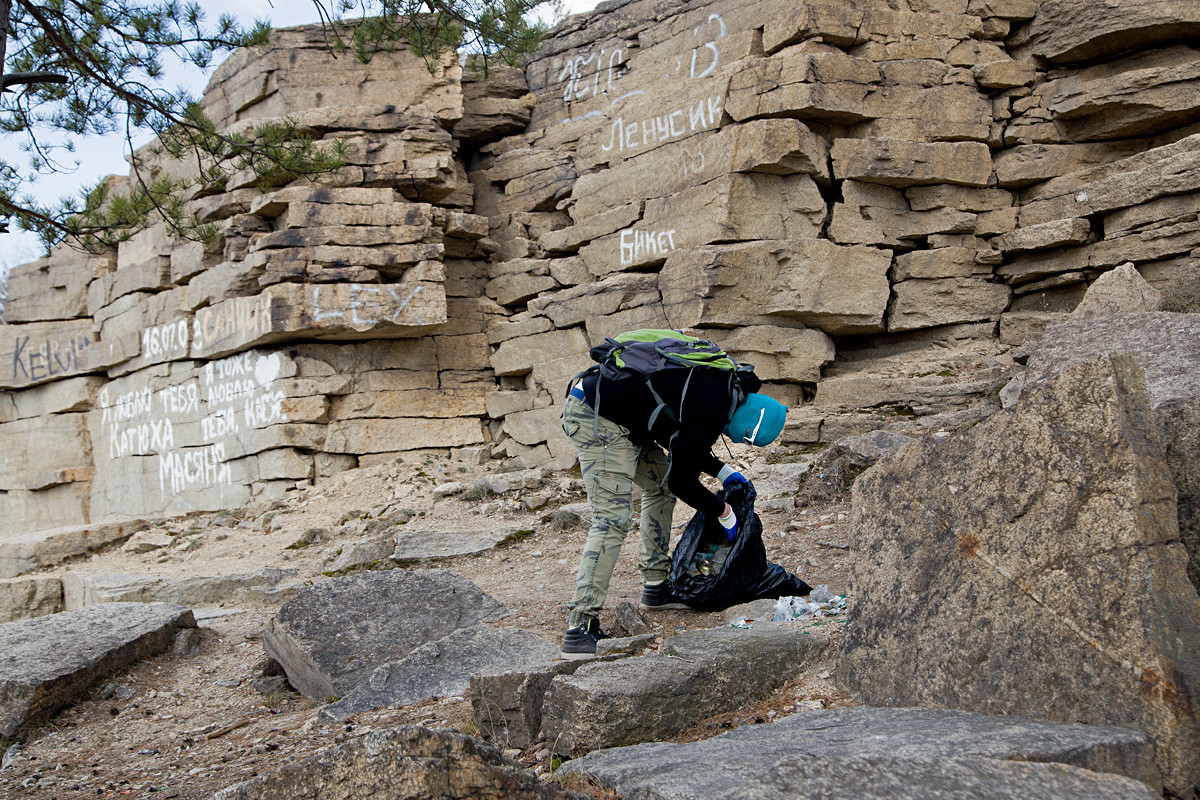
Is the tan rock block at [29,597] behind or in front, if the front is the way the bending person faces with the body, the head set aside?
behind

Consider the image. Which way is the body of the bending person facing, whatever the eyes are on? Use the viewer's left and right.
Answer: facing to the right of the viewer

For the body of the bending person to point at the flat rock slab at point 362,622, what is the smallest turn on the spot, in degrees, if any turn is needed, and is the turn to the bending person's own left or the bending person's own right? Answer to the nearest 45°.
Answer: approximately 180°

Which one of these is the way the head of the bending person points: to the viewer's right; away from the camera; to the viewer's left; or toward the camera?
to the viewer's right

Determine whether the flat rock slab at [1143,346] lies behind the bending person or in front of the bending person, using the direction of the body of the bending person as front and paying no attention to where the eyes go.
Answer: in front

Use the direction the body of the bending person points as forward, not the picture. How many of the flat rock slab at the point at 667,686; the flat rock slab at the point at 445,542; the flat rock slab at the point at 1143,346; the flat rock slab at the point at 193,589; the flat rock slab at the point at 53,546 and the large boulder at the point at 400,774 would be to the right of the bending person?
2

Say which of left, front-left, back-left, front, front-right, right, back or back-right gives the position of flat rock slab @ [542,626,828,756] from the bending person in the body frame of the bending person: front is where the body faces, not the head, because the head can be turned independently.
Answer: right

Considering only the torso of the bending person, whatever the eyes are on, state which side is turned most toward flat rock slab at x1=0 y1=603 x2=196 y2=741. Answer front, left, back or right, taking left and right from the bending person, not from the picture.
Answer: back

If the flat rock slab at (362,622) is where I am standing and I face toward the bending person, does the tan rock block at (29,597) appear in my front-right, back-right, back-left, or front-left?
back-left

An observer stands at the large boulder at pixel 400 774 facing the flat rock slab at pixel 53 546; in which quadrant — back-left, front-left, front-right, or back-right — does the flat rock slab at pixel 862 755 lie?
back-right

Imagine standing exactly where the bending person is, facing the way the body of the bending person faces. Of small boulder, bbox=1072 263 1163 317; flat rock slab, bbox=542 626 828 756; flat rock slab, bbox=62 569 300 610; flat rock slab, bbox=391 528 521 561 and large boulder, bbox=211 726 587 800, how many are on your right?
2

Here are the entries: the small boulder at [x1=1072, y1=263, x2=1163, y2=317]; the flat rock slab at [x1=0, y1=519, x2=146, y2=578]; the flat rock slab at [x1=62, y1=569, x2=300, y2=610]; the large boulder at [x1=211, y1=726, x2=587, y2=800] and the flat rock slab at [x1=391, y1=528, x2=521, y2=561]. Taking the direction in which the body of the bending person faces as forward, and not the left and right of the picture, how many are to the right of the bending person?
1

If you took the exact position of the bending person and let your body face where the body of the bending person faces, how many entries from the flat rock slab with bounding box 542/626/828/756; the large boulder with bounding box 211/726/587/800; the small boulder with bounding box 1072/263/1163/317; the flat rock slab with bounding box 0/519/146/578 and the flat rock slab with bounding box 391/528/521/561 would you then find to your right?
2

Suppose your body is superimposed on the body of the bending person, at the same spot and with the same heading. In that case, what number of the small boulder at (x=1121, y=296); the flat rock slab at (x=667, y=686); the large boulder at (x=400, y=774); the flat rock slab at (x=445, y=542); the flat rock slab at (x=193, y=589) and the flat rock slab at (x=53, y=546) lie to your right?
2

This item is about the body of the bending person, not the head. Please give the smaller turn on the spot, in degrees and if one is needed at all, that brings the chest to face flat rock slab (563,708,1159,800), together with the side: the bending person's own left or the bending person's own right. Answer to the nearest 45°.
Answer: approximately 90° to the bending person's own right

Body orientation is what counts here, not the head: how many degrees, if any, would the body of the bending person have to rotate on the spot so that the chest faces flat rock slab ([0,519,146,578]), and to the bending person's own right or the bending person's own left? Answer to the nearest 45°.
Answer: approximately 135° to the bending person's own left
